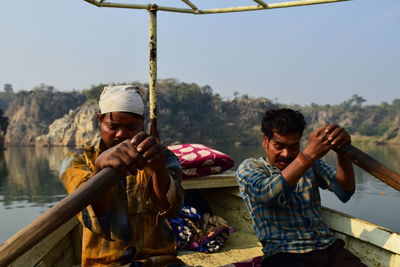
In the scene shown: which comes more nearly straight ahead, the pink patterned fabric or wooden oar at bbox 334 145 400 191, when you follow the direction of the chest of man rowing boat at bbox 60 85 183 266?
the wooden oar

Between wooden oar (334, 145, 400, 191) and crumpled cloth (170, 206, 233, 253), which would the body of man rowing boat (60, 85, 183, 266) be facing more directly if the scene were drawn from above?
the wooden oar

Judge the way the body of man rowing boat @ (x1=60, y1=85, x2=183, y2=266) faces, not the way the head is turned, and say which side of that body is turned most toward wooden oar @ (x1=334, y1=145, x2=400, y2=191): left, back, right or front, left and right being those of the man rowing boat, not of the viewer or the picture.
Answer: left

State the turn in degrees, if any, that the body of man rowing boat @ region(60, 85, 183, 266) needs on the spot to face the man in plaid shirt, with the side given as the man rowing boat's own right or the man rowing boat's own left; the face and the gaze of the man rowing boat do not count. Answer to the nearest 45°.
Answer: approximately 90° to the man rowing boat's own left

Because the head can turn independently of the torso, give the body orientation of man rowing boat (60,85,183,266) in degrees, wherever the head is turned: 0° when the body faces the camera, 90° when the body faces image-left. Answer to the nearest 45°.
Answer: approximately 0°

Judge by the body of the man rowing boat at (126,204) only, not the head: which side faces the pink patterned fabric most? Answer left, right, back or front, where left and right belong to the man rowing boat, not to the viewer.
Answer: back
